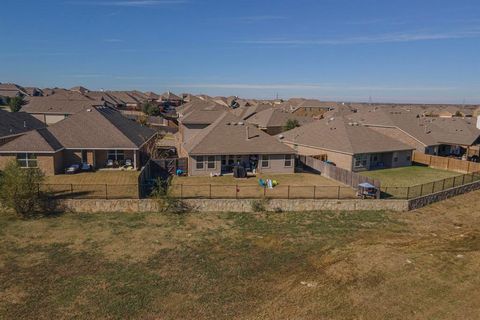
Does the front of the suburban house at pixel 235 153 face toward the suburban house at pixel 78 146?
no

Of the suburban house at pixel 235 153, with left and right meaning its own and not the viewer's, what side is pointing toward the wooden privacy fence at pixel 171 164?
left

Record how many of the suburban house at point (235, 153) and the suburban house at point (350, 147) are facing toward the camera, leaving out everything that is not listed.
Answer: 0

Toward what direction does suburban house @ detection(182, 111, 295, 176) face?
away from the camera

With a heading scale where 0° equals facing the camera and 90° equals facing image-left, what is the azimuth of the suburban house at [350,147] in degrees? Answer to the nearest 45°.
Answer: approximately 135°

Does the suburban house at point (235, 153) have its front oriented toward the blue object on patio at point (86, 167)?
no

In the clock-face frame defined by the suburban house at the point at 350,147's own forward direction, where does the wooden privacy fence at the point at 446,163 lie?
The wooden privacy fence is roughly at 4 o'clock from the suburban house.

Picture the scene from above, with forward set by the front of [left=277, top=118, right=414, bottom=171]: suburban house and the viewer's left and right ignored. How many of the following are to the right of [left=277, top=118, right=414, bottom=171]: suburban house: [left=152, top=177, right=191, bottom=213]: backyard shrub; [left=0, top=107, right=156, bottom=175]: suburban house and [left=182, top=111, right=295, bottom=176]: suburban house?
0

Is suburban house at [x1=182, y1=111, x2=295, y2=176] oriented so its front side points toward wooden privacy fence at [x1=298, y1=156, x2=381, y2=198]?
no

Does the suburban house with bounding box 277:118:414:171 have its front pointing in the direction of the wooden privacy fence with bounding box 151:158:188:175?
no

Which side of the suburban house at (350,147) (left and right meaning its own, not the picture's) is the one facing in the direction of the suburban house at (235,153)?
left

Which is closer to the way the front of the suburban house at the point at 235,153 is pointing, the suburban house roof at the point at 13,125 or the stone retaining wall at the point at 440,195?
the suburban house roof

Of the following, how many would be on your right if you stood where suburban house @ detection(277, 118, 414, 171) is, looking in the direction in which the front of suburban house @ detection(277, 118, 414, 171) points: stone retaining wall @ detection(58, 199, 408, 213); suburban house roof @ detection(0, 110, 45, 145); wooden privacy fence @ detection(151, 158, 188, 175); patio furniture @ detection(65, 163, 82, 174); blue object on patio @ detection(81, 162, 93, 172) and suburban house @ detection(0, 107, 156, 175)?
0

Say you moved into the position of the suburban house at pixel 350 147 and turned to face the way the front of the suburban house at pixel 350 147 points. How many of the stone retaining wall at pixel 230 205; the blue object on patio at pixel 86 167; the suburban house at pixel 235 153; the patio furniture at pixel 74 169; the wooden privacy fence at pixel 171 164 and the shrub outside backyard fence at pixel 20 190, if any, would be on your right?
0

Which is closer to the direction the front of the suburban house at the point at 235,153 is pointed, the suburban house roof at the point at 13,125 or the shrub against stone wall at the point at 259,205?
the suburban house roof

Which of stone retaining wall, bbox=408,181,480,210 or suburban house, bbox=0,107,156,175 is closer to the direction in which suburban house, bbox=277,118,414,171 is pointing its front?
the suburban house

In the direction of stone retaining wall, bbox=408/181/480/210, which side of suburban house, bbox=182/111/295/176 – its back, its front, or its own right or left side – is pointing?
right
